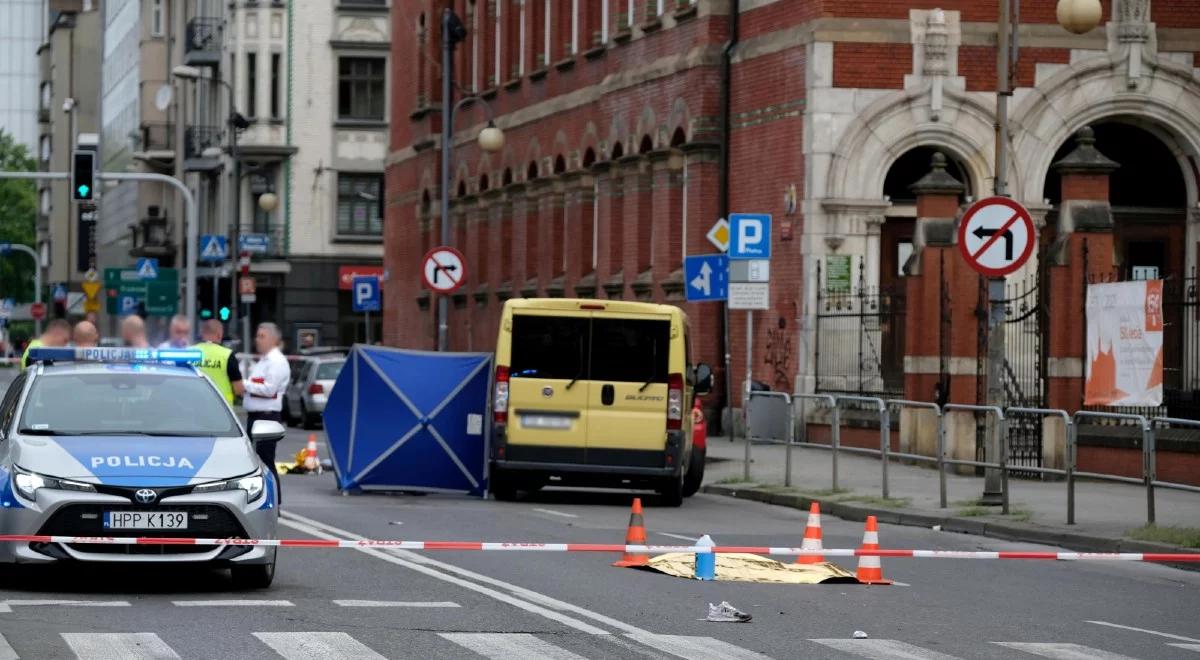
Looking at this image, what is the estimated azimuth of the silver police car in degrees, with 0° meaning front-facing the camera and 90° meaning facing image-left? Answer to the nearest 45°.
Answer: approximately 0°

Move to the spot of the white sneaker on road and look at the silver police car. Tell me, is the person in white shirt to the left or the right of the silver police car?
right

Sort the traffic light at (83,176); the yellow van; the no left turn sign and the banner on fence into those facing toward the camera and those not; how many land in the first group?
3

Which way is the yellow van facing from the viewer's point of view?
away from the camera

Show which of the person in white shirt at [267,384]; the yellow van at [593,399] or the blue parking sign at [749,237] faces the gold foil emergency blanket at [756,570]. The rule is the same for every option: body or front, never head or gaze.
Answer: the blue parking sign

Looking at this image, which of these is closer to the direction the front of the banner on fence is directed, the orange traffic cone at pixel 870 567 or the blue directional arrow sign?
the orange traffic cone

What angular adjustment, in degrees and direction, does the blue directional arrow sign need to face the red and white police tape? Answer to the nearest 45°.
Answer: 0° — it already faces it

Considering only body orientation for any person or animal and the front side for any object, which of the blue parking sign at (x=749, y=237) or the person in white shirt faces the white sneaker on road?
the blue parking sign

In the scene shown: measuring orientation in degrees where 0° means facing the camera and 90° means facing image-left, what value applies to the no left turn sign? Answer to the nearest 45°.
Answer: approximately 0°

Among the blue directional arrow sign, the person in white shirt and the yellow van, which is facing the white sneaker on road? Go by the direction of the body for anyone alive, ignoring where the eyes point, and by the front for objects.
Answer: the blue directional arrow sign
